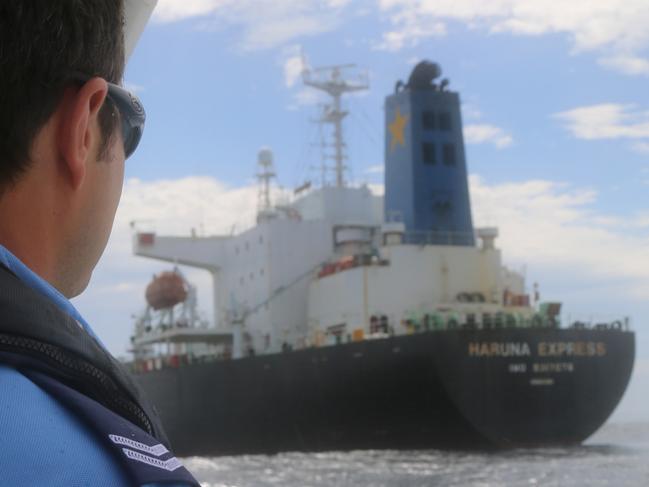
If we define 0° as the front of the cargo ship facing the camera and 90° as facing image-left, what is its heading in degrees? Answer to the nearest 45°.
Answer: approximately 135°
